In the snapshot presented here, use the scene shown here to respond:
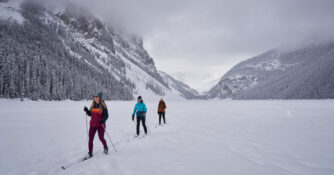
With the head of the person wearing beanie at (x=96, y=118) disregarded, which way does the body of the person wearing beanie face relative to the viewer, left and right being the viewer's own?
facing the viewer and to the left of the viewer
